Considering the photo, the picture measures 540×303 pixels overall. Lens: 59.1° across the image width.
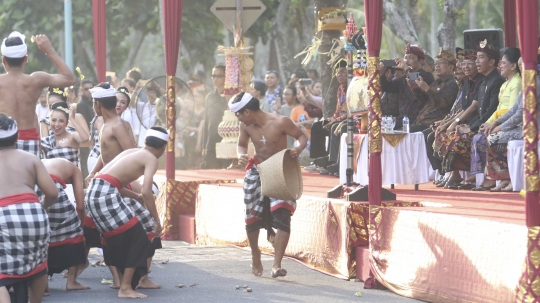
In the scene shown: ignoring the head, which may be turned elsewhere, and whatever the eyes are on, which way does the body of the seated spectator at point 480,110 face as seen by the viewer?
to the viewer's left

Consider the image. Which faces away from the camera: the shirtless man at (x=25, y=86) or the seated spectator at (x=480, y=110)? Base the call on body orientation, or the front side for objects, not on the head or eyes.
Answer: the shirtless man

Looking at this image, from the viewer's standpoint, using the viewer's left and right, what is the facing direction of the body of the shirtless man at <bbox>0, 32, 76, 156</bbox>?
facing away from the viewer

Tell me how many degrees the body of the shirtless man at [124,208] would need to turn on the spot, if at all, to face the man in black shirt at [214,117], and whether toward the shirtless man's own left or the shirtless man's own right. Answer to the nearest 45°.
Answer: approximately 45° to the shirtless man's own left

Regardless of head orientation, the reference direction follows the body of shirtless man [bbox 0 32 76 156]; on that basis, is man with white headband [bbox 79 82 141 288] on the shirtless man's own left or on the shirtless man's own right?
on the shirtless man's own right

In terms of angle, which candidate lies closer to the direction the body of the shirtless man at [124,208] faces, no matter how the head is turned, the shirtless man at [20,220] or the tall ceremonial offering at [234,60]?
the tall ceremonial offering

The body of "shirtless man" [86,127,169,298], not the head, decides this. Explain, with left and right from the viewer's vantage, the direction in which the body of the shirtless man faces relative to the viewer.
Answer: facing away from the viewer and to the right of the viewer

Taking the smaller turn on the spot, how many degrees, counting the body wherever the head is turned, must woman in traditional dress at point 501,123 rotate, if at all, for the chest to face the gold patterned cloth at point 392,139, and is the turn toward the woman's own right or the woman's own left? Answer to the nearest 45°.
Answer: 0° — they already face it
